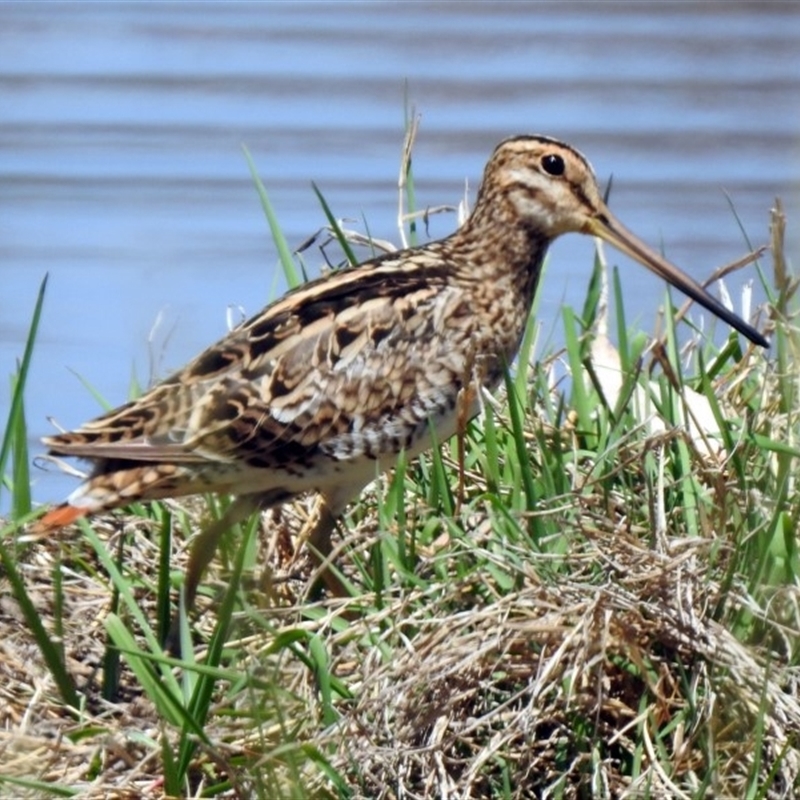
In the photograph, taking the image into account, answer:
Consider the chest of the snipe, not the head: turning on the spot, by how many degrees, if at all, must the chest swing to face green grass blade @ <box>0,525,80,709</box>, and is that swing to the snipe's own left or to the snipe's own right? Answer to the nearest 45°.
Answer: approximately 135° to the snipe's own right

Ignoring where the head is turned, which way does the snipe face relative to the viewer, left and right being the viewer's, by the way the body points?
facing to the right of the viewer

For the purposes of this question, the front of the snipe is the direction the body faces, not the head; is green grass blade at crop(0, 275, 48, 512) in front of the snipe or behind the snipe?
behind

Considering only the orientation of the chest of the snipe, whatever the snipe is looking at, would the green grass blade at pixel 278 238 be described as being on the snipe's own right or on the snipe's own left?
on the snipe's own left
